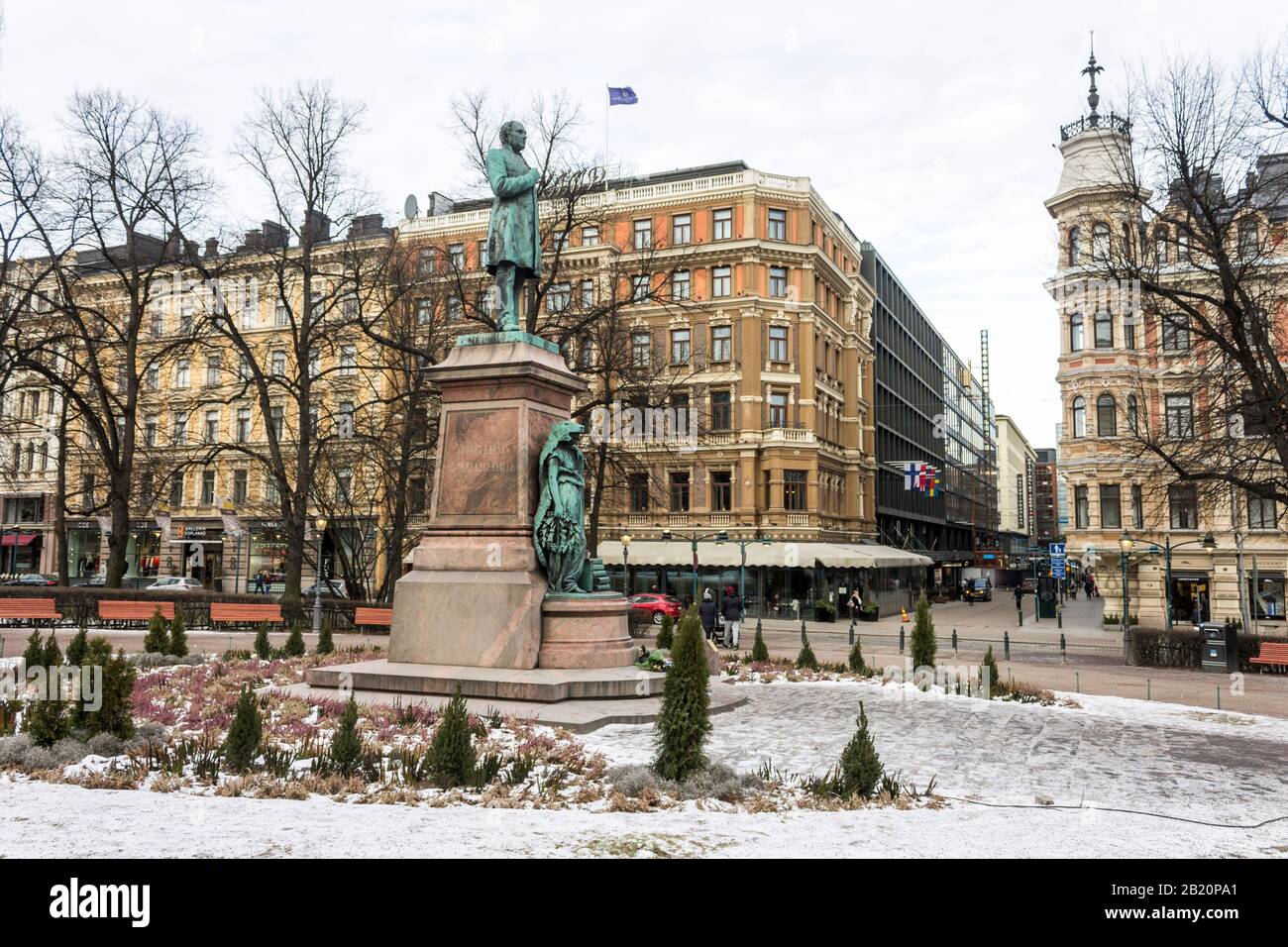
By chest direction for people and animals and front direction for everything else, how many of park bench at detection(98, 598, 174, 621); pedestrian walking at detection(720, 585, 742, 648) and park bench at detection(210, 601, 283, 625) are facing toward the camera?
2

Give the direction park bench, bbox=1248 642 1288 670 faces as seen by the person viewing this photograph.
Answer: facing the viewer and to the left of the viewer

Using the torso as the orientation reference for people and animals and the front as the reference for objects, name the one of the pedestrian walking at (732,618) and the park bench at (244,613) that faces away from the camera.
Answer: the pedestrian walking

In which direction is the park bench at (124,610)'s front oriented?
toward the camera

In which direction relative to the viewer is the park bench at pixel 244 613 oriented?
toward the camera

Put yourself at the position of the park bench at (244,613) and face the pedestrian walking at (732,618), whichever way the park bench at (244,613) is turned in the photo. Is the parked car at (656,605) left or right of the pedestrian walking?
left

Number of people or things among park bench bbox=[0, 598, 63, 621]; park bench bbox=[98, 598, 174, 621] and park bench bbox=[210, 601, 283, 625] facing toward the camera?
3

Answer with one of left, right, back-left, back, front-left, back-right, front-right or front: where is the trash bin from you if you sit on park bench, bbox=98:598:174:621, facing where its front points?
front-left

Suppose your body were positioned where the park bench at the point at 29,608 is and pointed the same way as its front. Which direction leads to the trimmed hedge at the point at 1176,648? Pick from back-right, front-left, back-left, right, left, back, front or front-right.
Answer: front-left
